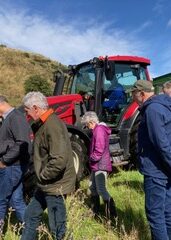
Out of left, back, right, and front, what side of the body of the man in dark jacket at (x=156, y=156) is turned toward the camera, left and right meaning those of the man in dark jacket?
left

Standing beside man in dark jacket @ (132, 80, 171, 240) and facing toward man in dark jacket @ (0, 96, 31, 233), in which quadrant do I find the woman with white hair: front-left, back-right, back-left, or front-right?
front-right

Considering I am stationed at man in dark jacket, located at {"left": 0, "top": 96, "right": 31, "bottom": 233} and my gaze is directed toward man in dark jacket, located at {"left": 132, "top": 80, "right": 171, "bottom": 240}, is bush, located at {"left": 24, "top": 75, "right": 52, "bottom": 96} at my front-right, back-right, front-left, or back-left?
back-left

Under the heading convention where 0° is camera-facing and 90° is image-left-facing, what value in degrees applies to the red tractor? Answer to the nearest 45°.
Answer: approximately 45°

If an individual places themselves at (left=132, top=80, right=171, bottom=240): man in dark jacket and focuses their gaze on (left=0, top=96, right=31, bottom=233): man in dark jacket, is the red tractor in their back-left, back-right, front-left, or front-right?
front-right

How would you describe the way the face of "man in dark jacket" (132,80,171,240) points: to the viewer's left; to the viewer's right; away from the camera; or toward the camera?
to the viewer's left

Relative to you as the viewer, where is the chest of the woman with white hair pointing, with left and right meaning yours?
facing to the left of the viewer
